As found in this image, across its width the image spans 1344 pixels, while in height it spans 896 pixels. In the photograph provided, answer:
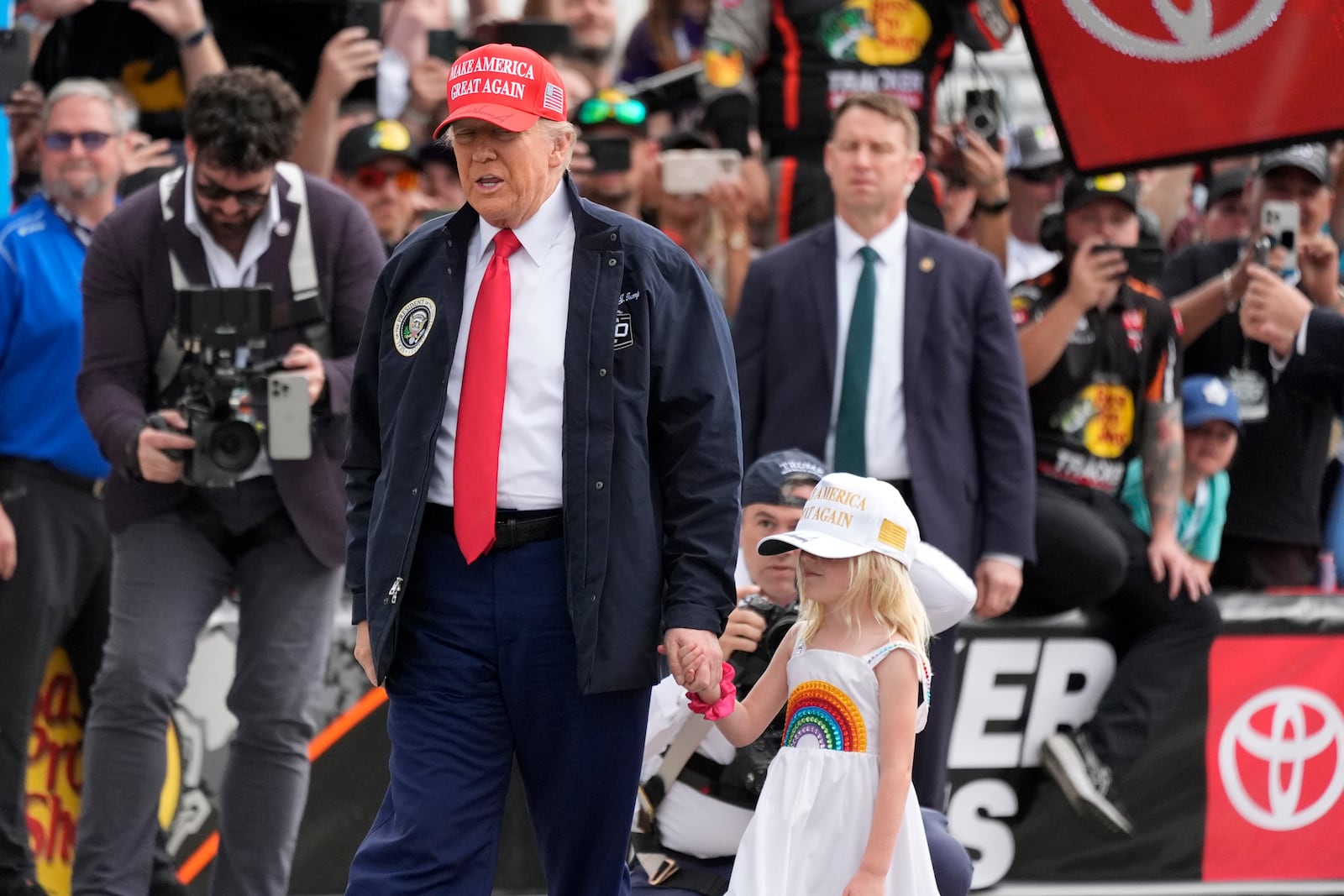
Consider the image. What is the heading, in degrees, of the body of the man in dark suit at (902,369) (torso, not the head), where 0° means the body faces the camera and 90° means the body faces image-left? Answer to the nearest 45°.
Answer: approximately 0°

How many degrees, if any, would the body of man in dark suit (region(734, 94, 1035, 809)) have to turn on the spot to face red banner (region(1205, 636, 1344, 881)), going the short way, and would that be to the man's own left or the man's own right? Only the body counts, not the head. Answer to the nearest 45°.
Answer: approximately 135° to the man's own left

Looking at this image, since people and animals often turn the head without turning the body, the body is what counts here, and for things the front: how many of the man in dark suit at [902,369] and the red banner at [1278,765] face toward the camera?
2

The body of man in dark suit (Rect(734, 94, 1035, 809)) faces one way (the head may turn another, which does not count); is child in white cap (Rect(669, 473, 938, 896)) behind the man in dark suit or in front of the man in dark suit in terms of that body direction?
in front

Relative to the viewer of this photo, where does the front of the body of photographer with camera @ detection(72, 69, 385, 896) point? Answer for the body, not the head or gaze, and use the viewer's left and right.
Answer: facing the viewer

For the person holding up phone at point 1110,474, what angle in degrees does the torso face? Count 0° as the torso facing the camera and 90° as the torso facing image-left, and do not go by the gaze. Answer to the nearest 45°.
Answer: approximately 0°

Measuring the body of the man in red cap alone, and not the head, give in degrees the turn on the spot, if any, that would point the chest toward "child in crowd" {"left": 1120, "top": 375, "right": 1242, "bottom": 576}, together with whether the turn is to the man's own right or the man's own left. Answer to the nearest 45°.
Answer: approximately 180°

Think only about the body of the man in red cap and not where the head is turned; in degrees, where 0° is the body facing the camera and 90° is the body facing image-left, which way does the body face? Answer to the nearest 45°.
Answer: approximately 45°

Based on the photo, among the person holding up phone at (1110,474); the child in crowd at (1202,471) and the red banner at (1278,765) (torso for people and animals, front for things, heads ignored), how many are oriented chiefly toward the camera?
3

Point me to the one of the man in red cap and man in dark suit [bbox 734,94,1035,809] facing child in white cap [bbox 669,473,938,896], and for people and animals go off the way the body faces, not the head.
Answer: the man in dark suit

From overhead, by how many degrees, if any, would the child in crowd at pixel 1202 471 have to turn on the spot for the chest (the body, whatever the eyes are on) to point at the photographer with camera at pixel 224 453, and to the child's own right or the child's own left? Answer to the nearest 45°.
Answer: approximately 45° to the child's own right
